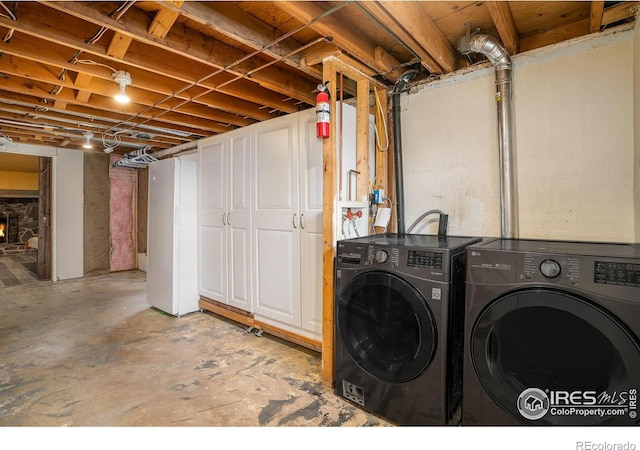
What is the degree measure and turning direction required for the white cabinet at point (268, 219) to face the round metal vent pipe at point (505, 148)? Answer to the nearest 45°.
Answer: approximately 90° to its left

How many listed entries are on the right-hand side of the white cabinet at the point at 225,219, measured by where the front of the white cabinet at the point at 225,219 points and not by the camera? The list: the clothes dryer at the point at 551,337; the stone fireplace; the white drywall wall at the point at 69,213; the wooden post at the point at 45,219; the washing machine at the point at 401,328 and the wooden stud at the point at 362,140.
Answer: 3

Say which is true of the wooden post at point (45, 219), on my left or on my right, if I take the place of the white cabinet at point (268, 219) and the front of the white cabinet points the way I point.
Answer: on my right

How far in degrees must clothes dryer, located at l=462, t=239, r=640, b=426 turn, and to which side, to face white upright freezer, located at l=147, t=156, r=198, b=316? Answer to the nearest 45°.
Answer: approximately 90° to its right

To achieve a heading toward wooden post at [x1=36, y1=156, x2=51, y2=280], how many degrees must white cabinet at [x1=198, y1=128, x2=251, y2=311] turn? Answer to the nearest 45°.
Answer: approximately 90° to its right

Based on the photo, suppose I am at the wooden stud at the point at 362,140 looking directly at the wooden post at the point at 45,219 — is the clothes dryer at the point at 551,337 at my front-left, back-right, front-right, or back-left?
back-left

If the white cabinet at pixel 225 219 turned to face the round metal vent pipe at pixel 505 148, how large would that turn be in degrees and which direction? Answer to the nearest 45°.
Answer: approximately 90° to its left

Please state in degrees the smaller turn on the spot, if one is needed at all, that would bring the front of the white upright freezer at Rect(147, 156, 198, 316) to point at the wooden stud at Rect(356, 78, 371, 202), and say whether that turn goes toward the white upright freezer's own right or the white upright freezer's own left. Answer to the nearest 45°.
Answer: approximately 90° to the white upright freezer's own left

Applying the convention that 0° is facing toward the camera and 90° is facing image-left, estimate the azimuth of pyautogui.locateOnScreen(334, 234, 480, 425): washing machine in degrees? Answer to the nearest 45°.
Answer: approximately 45°

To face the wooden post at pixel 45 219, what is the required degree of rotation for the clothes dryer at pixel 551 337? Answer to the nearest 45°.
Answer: approximately 90° to its right

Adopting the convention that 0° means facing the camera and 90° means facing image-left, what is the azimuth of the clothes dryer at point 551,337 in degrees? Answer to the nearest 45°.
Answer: approximately 0°

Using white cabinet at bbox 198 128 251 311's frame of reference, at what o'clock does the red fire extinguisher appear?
The red fire extinguisher is roughly at 10 o'clock from the white cabinet.
